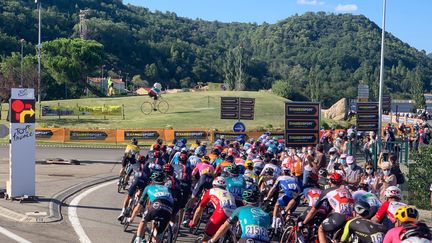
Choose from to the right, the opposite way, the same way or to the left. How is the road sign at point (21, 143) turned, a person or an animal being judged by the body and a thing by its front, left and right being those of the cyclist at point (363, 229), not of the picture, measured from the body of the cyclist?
the opposite way

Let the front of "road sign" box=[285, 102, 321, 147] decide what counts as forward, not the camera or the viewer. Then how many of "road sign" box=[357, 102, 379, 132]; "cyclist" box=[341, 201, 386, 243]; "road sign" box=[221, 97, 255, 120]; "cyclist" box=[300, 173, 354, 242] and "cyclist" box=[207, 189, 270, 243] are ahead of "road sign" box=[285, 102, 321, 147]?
3

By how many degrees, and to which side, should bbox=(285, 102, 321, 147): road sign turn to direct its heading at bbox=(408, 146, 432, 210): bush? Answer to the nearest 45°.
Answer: approximately 45° to its left

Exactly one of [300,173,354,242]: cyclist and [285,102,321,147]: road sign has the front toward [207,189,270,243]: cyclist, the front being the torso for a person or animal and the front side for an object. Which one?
the road sign

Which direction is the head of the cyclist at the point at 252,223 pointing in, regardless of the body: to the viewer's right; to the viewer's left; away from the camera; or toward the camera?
away from the camera

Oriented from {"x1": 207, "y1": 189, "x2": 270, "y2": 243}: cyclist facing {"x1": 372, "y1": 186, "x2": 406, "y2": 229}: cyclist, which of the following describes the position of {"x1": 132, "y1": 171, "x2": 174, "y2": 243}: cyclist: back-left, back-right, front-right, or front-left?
back-left

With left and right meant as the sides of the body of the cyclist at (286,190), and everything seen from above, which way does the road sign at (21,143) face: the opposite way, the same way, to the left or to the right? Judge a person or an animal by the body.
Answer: the opposite way

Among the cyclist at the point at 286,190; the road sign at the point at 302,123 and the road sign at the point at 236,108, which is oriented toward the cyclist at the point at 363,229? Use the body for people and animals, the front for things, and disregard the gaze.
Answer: the road sign at the point at 302,123

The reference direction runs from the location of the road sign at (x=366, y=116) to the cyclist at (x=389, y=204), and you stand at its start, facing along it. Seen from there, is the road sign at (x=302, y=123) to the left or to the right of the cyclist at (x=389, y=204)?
right

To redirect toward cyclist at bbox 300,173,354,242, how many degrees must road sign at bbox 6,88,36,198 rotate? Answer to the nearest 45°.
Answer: approximately 45° to its left
